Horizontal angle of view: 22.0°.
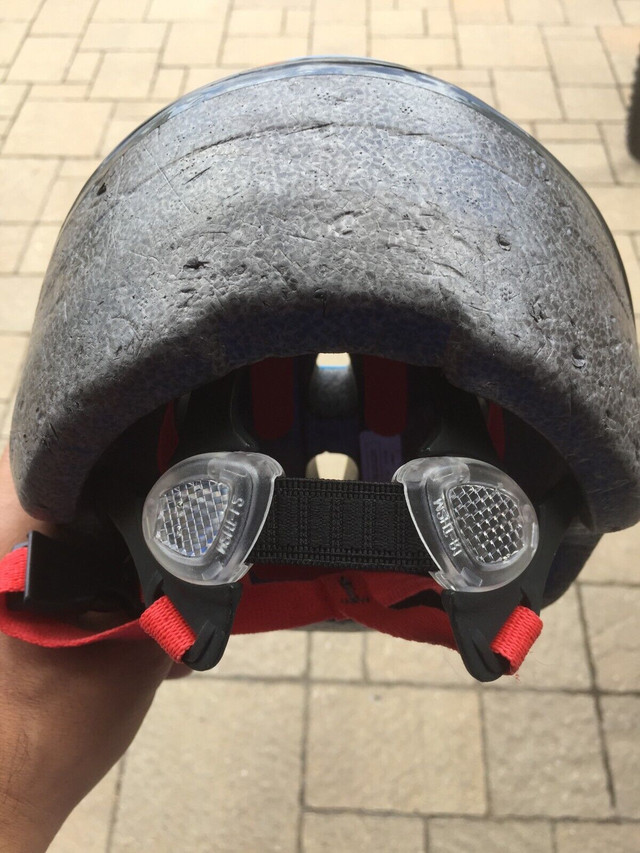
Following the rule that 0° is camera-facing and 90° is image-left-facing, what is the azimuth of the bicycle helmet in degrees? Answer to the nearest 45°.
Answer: approximately 180°
